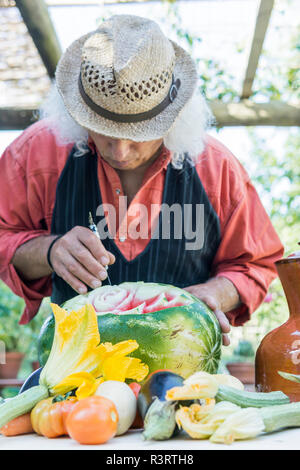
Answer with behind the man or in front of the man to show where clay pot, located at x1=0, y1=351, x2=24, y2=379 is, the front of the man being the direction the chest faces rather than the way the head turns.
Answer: behind

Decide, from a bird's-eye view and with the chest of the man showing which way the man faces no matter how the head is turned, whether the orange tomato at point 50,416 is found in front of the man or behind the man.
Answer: in front

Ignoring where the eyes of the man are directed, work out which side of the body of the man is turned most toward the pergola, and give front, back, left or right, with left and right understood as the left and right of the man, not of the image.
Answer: back

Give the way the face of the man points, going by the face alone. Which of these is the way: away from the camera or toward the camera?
toward the camera

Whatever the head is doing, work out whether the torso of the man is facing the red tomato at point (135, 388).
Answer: yes

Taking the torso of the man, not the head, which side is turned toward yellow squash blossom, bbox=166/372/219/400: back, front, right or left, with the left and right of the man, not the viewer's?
front

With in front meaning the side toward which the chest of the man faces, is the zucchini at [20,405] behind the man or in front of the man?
in front

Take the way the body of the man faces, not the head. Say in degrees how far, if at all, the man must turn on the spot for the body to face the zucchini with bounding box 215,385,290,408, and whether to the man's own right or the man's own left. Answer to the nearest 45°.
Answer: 0° — they already face it

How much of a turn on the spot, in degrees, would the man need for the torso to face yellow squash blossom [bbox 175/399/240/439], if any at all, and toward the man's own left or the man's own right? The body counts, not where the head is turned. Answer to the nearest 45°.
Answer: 0° — they already face it

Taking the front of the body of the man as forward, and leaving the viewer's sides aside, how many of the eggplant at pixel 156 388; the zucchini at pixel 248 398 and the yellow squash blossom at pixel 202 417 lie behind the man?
0

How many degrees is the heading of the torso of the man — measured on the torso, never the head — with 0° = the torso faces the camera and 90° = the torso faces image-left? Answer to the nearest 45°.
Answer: approximately 0°
